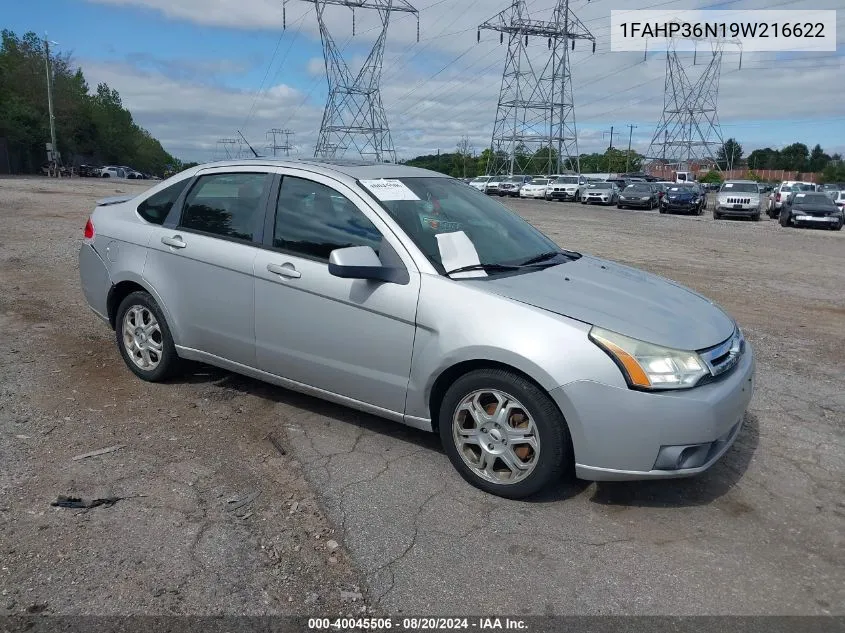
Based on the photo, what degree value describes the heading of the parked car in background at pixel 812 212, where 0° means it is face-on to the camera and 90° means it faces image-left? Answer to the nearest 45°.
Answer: approximately 0°

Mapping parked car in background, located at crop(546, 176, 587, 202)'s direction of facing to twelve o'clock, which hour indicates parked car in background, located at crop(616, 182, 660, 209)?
parked car in background, located at crop(616, 182, 660, 209) is roughly at 10 o'clock from parked car in background, located at crop(546, 176, 587, 202).

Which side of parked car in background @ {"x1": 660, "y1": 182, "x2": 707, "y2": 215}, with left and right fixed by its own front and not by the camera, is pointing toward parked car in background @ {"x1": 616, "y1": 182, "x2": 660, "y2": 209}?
right

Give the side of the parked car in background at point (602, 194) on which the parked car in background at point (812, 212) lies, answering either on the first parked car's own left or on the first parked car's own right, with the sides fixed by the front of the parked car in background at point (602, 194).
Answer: on the first parked car's own left

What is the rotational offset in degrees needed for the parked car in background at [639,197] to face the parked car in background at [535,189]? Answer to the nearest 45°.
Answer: approximately 90° to its right

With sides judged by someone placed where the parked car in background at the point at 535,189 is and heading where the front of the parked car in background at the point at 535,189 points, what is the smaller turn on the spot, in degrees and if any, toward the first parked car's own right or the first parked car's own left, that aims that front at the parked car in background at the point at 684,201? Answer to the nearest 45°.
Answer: approximately 45° to the first parked car's own left

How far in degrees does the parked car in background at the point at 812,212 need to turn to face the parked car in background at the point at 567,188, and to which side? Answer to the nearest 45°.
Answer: approximately 135° to its right

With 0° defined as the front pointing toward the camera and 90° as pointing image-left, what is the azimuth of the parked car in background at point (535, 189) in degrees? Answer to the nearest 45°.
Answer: approximately 45°

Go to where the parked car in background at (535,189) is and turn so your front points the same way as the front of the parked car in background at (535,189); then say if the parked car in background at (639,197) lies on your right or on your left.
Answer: on your left

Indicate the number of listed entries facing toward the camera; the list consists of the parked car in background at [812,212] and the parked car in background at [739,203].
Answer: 2
